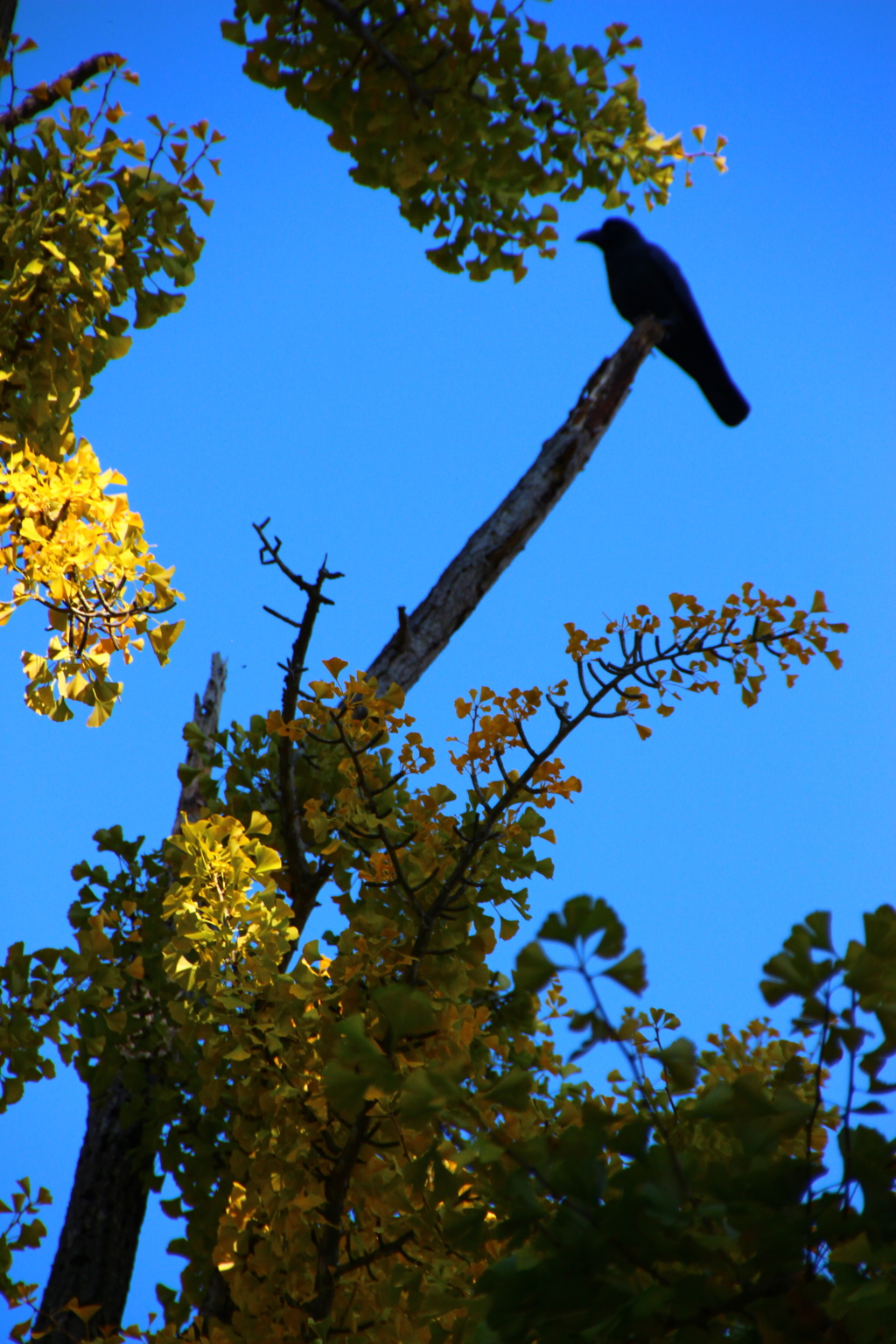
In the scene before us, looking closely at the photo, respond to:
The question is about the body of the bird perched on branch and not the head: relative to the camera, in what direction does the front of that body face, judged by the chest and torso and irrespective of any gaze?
to the viewer's left
